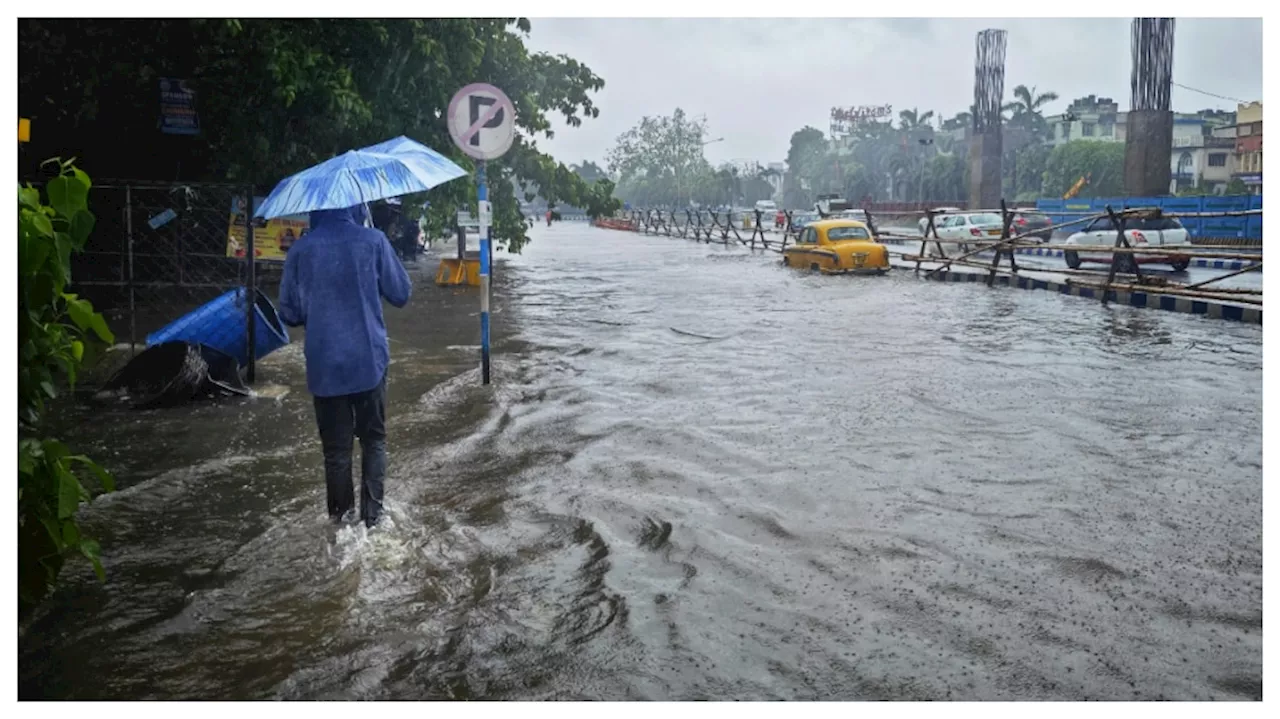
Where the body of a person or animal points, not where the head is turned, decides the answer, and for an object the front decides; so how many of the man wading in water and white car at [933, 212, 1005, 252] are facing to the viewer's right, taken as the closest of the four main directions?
0

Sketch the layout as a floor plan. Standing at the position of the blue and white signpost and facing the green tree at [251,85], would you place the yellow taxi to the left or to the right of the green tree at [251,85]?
right

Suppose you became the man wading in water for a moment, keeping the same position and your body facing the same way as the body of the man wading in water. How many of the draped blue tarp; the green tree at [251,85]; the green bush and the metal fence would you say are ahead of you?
3

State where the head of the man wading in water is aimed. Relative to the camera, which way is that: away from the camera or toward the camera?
away from the camera

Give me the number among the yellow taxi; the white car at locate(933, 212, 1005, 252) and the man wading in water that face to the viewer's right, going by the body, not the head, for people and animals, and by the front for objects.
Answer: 0

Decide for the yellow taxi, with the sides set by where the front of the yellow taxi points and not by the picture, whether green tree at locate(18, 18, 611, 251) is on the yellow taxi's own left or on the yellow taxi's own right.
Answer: on the yellow taxi's own left

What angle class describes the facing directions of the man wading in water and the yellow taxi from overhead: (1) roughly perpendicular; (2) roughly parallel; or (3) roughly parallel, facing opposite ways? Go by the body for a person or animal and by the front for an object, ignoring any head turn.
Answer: roughly parallel

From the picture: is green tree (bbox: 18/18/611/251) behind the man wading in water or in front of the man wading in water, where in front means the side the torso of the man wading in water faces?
in front

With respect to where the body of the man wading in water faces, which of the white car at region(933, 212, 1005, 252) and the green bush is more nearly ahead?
the white car

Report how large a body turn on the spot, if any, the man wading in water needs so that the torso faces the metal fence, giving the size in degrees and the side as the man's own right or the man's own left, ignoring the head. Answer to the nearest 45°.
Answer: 0° — they already face it

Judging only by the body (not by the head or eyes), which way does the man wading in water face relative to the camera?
away from the camera
